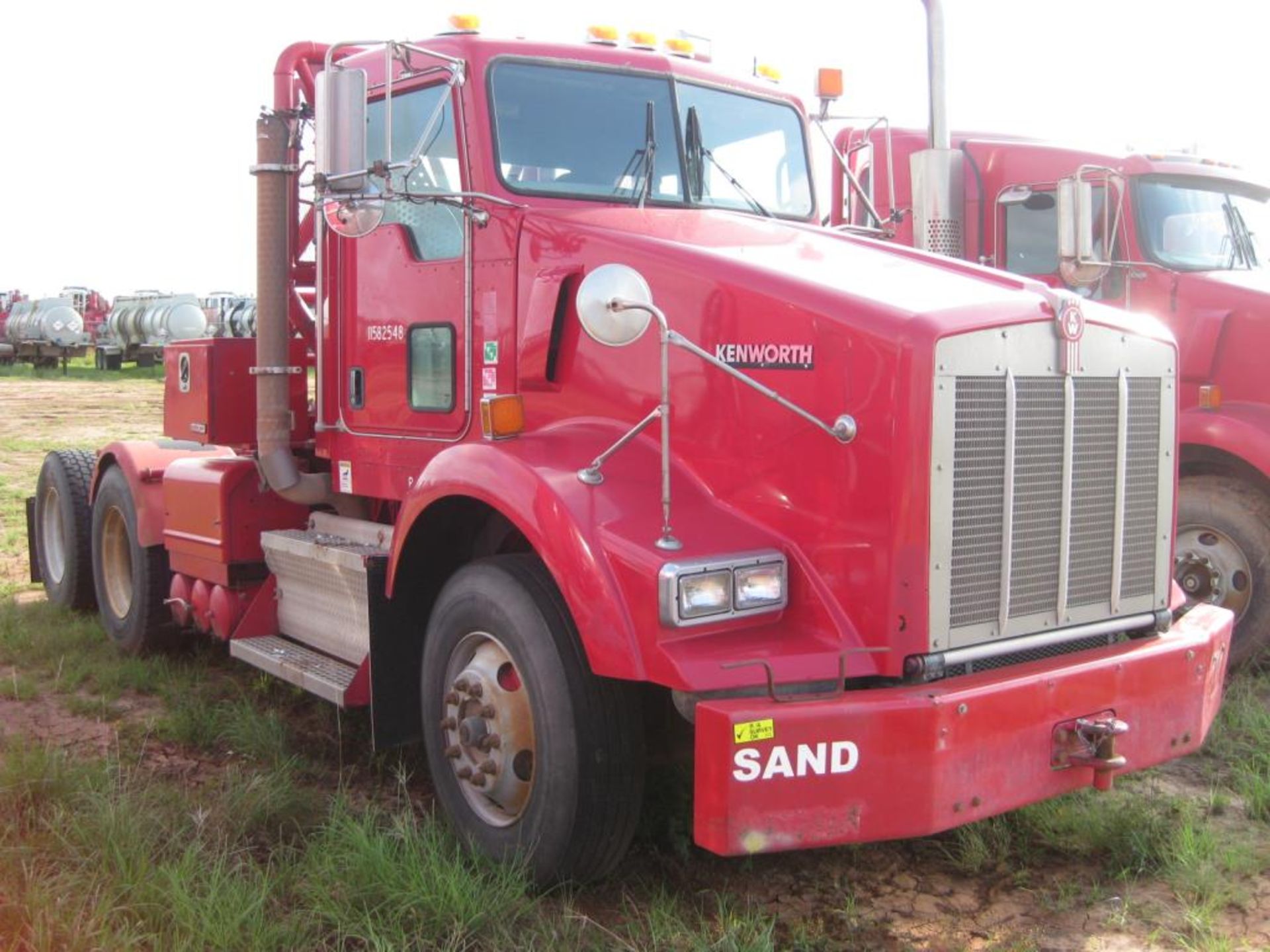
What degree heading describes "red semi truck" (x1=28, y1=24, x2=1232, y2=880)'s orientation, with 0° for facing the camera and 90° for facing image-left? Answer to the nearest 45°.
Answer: approximately 315°

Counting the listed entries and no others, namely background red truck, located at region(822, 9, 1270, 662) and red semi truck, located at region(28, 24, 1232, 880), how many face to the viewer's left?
0

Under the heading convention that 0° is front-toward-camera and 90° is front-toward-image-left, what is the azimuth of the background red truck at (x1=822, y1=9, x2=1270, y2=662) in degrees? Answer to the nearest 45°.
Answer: approximately 315°

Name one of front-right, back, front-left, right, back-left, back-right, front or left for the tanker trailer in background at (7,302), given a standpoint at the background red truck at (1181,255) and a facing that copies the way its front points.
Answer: back

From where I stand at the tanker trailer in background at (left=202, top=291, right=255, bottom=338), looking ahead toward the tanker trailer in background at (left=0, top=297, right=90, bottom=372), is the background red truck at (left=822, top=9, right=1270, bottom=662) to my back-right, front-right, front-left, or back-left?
back-left

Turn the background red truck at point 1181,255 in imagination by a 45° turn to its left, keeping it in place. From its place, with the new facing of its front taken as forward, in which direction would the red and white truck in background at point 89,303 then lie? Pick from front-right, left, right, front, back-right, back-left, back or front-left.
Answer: back-left
